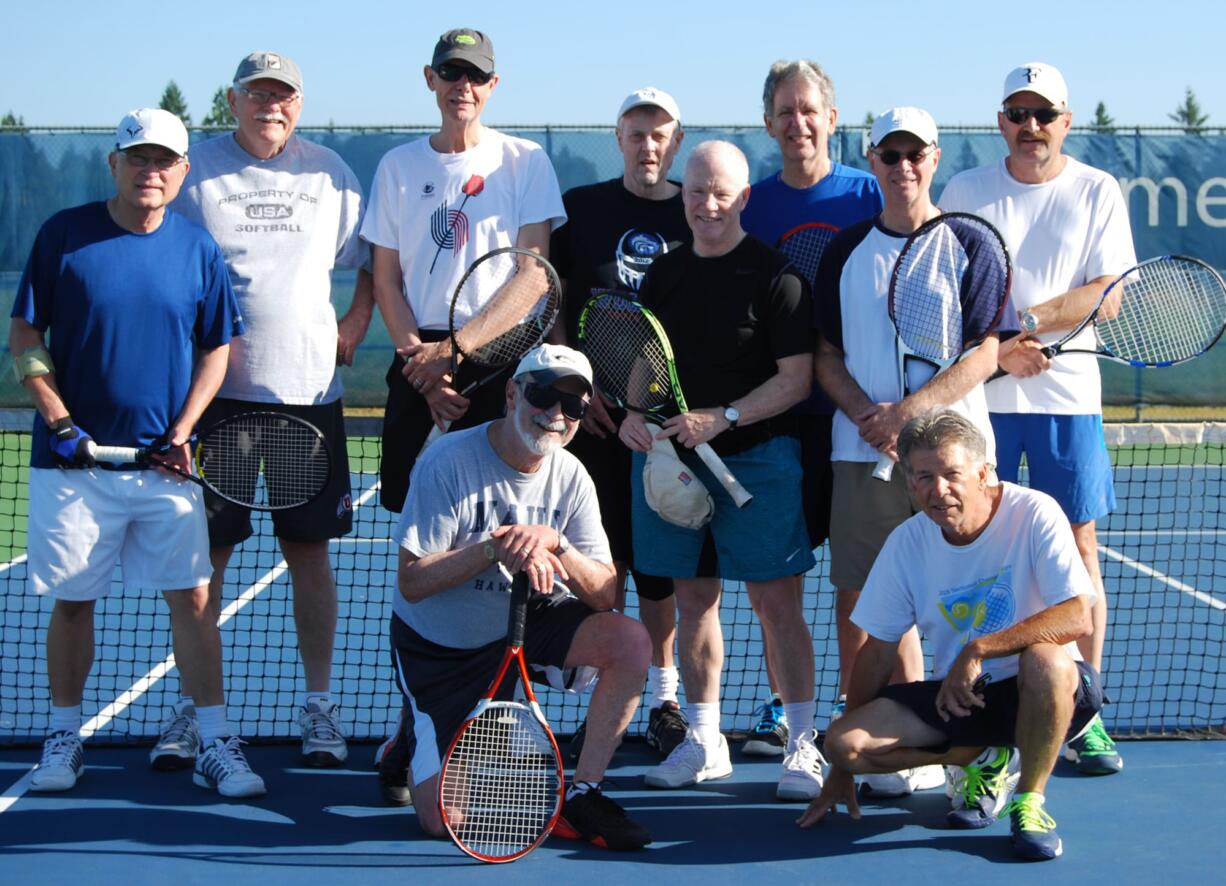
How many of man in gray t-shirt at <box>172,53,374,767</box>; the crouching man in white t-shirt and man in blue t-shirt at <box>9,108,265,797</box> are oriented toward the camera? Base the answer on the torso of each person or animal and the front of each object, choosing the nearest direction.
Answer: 3

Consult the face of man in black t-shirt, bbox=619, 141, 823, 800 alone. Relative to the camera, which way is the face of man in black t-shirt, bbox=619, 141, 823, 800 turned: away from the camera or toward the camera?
toward the camera

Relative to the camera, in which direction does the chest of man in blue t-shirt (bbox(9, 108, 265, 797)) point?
toward the camera

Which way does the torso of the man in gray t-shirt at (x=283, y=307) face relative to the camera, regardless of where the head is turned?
toward the camera

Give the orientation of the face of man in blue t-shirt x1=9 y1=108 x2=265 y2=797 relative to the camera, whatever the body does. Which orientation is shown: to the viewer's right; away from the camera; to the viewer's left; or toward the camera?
toward the camera

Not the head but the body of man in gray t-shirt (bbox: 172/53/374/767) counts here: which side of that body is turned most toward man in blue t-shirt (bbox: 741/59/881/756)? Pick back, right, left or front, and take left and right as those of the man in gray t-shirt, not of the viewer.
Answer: left

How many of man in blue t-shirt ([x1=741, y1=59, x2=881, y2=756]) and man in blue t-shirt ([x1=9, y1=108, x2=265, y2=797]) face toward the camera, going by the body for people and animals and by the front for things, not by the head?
2

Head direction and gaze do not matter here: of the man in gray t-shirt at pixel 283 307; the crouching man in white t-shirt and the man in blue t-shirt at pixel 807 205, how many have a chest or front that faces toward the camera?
3

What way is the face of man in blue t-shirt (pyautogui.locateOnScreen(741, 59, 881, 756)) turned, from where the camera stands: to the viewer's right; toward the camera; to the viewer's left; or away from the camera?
toward the camera

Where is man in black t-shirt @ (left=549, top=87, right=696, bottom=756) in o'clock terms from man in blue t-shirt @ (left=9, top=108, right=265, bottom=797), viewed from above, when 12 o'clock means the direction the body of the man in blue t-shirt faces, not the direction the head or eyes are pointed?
The man in black t-shirt is roughly at 9 o'clock from the man in blue t-shirt.

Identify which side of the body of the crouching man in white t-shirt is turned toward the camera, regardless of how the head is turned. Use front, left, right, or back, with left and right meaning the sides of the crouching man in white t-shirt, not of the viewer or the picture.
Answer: front

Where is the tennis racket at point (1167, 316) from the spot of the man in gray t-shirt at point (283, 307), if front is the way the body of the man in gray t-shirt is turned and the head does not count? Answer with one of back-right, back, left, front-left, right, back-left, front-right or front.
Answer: left

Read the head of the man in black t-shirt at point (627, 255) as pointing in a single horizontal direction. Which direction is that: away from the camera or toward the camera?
toward the camera
